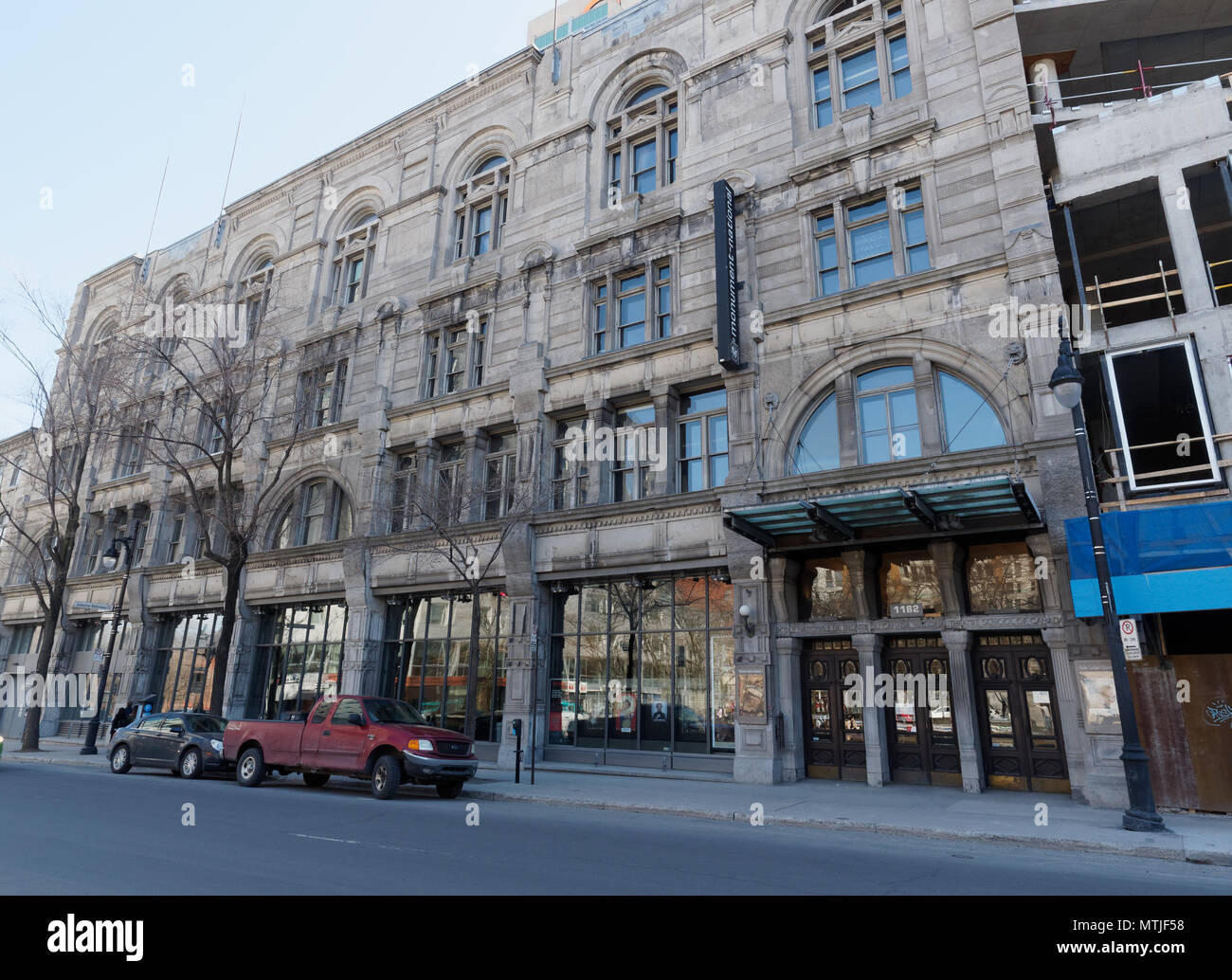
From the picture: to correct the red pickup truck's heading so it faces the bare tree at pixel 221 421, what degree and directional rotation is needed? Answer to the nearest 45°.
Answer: approximately 180°

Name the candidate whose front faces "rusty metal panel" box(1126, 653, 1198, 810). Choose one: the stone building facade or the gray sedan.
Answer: the gray sedan

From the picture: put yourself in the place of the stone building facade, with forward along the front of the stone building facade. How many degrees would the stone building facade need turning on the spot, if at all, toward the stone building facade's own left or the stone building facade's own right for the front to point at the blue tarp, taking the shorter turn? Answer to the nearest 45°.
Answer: approximately 90° to the stone building facade's own left

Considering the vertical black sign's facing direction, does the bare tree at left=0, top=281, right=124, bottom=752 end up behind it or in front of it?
behind

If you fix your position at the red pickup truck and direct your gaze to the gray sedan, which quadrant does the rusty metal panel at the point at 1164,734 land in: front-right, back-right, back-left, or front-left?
back-right

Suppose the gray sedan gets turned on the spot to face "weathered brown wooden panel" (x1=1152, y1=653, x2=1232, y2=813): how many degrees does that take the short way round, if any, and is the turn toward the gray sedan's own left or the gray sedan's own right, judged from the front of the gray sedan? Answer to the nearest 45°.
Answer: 0° — it already faces it

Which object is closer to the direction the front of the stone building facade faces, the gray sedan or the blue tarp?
the gray sedan

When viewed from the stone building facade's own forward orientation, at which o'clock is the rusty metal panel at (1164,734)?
The rusty metal panel is roughly at 9 o'clock from the stone building facade.

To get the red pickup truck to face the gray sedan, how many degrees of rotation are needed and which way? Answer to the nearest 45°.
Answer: approximately 180°

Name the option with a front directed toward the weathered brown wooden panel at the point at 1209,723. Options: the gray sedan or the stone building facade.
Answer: the gray sedan

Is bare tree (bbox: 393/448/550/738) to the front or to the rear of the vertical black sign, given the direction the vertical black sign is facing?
to the rear
